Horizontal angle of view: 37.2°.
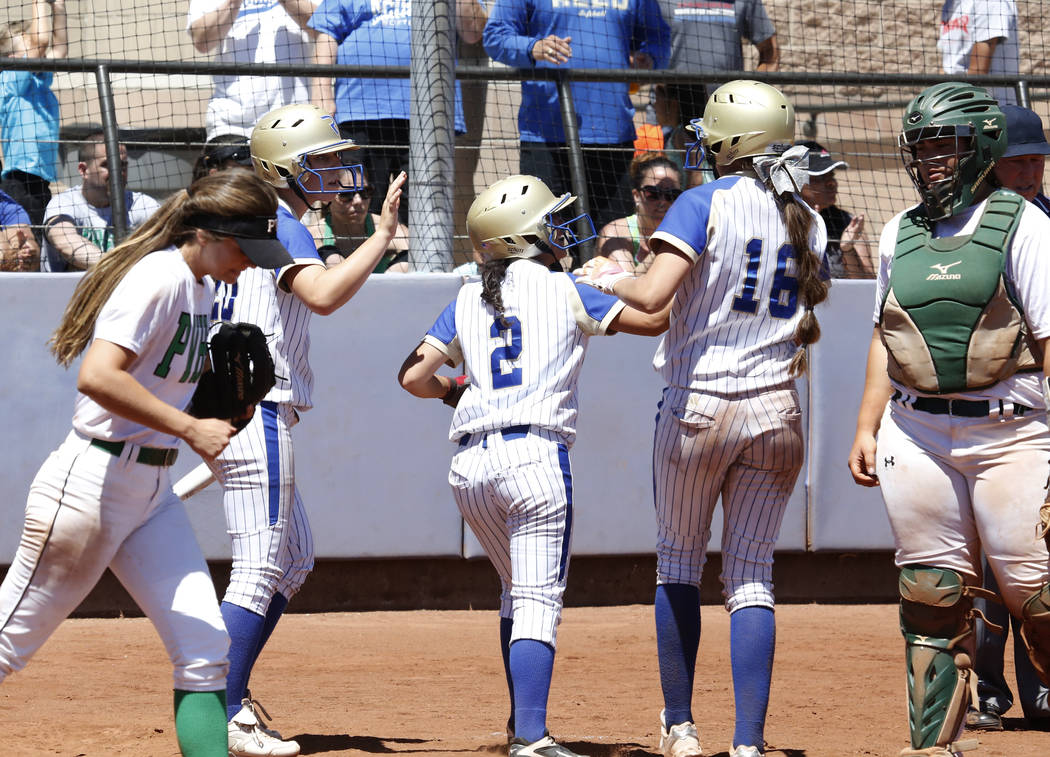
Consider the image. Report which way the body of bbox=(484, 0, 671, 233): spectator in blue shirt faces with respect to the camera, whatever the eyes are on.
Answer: toward the camera

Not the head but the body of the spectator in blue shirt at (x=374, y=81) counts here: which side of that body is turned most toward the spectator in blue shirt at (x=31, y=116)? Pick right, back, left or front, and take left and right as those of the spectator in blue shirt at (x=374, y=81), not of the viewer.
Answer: right

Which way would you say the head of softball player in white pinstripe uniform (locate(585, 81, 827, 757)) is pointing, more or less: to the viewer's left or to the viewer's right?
to the viewer's left

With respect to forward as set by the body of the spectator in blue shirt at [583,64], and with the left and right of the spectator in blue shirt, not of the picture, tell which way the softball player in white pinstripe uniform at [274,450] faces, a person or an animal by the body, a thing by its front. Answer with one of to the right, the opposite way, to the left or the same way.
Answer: to the left

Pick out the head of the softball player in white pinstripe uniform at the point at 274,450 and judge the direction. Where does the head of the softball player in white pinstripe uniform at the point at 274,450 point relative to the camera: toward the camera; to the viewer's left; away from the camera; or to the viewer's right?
to the viewer's right

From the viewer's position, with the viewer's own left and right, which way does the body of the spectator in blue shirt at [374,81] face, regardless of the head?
facing the viewer

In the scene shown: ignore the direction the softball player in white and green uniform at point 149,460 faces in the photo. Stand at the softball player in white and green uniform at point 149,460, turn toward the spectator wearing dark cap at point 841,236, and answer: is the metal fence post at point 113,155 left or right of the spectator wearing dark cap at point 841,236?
left

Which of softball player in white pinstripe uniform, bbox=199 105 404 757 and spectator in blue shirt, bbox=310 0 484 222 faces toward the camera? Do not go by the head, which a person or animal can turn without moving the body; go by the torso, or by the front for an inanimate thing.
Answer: the spectator in blue shirt

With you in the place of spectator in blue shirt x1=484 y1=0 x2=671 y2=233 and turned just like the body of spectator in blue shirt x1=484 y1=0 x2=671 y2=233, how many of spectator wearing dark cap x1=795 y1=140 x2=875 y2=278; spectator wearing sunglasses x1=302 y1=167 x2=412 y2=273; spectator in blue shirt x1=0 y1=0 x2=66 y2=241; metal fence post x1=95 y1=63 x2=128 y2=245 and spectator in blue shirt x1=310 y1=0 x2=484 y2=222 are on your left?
1

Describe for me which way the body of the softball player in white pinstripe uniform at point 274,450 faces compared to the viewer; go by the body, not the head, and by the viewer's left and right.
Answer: facing to the right of the viewer

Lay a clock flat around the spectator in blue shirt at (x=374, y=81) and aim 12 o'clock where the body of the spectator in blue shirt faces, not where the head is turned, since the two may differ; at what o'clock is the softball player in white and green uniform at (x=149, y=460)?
The softball player in white and green uniform is roughly at 12 o'clock from the spectator in blue shirt.

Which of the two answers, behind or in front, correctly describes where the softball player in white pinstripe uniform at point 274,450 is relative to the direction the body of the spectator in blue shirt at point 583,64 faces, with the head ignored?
in front

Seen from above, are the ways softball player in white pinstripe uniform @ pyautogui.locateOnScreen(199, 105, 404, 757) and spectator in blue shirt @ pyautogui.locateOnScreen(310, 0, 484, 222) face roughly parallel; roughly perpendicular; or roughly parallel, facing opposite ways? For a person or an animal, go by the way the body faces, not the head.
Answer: roughly perpendicular
